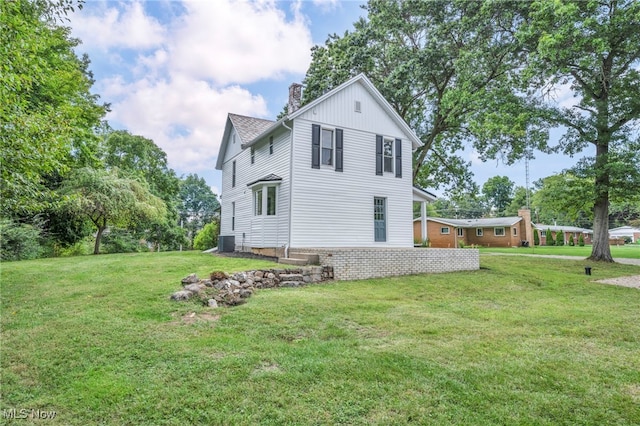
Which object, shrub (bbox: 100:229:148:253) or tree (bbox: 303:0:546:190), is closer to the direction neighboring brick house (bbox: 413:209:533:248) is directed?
the tree

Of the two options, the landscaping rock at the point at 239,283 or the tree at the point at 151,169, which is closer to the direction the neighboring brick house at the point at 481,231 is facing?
the landscaping rock

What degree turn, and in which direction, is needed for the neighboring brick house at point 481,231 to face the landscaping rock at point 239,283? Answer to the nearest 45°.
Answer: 0° — it already faces it

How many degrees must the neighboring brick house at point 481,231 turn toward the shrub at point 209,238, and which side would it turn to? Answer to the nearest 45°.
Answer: approximately 45° to its right

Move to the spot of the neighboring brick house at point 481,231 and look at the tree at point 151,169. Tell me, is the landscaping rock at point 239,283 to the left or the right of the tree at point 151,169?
left

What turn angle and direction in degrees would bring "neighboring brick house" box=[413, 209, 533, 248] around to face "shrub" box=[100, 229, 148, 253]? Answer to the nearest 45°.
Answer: approximately 45° to its right

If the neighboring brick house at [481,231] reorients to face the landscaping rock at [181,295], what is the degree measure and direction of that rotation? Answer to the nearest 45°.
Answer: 0° — it already faces it

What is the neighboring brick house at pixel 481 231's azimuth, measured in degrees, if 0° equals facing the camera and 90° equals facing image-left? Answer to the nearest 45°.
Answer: approximately 0°

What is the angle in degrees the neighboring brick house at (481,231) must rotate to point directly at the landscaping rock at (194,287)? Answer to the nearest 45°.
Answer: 0° — it already faces it

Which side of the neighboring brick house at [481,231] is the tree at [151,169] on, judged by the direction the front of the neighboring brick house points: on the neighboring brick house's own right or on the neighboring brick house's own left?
on the neighboring brick house's own right

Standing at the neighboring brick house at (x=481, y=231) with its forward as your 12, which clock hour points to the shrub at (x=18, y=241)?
The shrub is roughly at 1 o'clock from the neighboring brick house.

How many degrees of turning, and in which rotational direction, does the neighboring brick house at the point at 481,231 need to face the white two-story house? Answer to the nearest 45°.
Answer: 0° — it already faces it

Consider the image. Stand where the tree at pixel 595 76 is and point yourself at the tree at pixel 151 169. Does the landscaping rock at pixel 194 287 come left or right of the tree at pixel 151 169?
left
